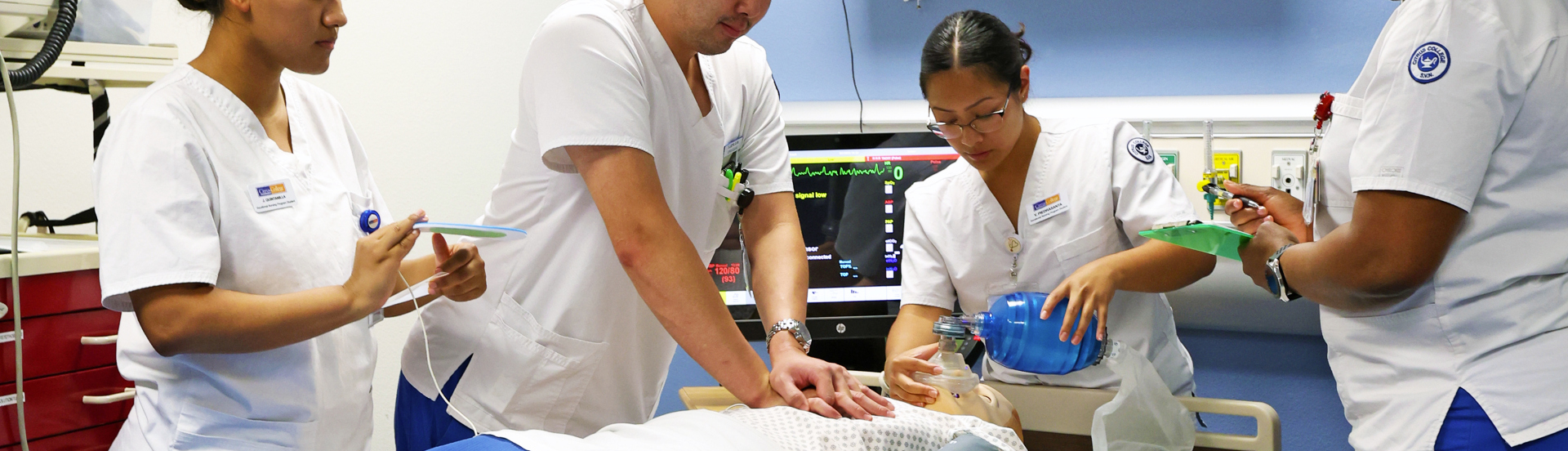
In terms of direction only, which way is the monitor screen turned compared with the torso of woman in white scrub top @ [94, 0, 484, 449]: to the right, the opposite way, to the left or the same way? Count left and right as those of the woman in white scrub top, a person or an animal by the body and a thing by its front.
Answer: to the right

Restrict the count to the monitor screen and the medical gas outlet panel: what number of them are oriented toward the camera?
2

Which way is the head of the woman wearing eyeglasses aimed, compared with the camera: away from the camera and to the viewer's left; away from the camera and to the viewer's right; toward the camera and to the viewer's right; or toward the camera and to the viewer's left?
toward the camera and to the viewer's left

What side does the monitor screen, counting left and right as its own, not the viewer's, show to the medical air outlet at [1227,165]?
left

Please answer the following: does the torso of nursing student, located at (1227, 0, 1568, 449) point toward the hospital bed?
yes

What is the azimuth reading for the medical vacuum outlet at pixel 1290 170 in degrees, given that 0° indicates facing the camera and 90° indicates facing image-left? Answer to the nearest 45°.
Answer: approximately 0°

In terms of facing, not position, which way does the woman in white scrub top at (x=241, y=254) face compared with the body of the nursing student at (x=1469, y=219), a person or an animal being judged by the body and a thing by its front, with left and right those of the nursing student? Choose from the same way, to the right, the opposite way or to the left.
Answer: the opposite way

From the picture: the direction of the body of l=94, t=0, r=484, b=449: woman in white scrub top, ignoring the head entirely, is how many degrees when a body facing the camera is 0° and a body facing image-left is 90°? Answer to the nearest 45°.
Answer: approximately 315°

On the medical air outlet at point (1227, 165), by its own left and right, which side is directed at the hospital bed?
front

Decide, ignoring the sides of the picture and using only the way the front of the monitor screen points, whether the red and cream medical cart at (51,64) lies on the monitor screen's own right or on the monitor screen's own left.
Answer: on the monitor screen's own right

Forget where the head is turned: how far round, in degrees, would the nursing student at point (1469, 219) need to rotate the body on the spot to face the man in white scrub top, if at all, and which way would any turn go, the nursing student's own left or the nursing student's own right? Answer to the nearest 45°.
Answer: approximately 45° to the nursing student's own left

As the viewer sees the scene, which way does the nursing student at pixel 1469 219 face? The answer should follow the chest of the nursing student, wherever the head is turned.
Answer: to the viewer's left
